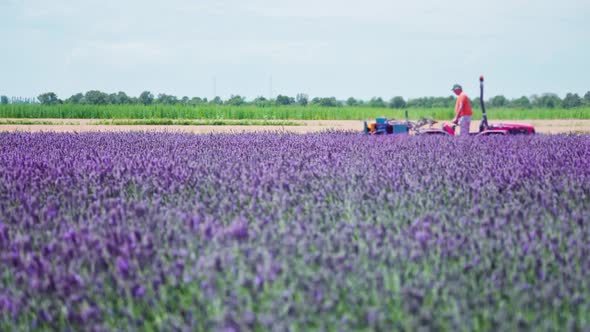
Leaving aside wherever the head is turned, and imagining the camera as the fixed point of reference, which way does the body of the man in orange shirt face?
to the viewer's left

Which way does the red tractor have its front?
to the viewer's right

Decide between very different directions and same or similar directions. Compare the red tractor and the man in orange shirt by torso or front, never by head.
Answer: very different directions
